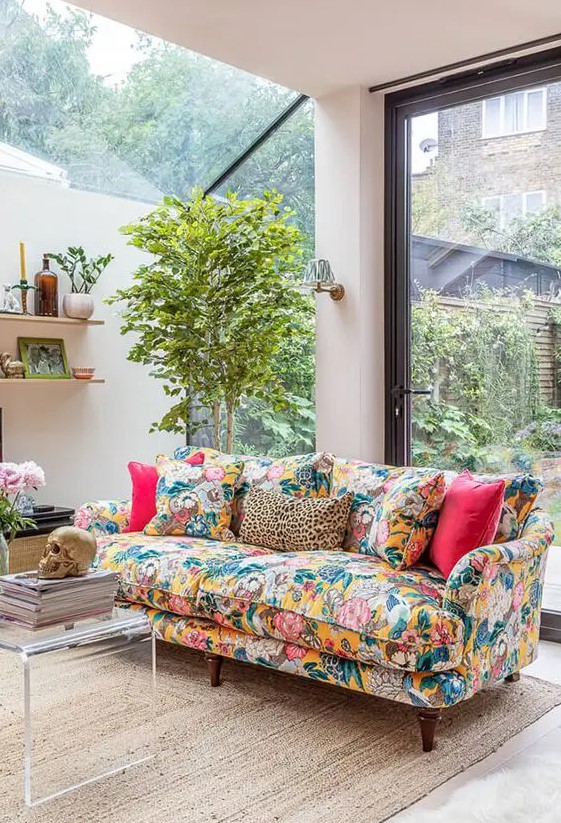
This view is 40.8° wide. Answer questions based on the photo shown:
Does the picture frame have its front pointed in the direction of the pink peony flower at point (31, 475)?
yes

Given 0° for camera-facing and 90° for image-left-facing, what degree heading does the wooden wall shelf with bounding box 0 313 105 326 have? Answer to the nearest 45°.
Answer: approximately 315°

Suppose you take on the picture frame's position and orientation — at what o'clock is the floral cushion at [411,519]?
The floral cushion is roughly at 11 o'clock from the picture frame.

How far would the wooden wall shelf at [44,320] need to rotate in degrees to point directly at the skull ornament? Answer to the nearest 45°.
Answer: approximately 45° to its right

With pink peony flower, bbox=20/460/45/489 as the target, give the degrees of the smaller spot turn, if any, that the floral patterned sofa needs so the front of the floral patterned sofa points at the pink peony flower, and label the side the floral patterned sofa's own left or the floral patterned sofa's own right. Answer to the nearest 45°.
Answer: approximately 45° to the floral patterned sofa's own right

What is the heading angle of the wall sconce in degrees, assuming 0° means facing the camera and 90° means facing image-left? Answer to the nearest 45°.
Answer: approximately 45°

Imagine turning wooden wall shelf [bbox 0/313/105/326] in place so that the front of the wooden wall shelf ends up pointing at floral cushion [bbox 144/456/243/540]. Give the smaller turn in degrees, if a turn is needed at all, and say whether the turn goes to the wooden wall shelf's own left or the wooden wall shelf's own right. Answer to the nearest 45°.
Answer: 0° — it already faces it

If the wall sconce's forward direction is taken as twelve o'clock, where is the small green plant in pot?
The small green plant in pot is roughly at 2 o'clock from the wall sconce.

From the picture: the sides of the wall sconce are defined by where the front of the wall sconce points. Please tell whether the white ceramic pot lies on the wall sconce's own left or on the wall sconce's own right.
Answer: on the wall sconce's own right

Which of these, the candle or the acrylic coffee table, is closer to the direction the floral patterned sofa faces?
the acrylic coffee table
